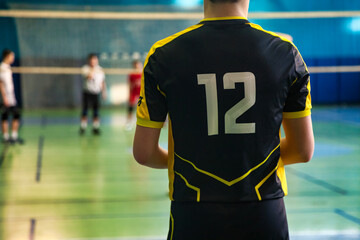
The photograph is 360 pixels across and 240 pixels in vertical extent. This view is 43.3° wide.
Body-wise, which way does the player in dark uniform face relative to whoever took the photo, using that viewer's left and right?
facing away from the viewer

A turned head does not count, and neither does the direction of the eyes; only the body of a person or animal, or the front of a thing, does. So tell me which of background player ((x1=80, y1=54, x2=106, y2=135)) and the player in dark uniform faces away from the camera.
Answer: the player in dark uniform

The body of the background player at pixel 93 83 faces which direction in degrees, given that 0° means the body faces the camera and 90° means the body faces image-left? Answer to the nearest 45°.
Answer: approximately 0°

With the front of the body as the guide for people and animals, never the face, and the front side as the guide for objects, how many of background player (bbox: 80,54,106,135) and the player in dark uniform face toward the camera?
1

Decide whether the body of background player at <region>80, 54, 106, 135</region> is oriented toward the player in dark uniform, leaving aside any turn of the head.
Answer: yes

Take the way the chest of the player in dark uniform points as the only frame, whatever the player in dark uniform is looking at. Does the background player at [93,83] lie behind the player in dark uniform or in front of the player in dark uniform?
in front

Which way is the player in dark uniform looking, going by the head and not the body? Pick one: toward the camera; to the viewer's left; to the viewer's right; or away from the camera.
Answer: away from the camera

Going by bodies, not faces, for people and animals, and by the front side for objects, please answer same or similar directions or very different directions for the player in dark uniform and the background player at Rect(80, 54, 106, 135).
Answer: very different directions
